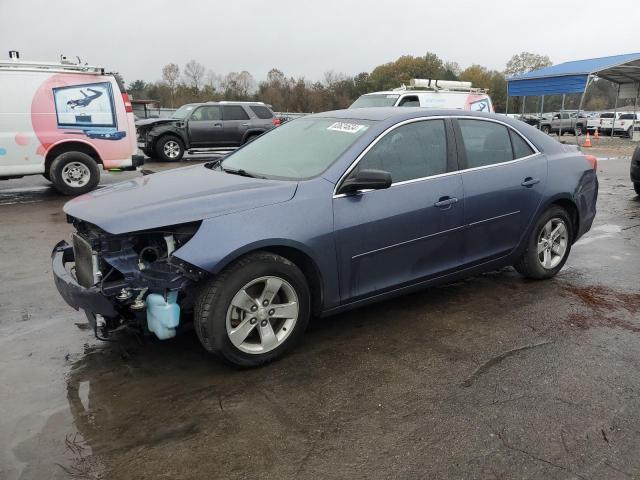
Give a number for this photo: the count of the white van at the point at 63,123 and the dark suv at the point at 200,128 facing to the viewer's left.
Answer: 2

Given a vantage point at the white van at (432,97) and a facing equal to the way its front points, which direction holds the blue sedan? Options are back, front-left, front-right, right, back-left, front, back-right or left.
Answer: front-left

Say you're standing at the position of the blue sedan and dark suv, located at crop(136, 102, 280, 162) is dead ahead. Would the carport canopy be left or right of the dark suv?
right

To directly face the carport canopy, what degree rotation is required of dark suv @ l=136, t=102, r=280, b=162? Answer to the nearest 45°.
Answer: approximately 180°

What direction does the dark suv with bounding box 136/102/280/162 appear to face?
to the viewer's left

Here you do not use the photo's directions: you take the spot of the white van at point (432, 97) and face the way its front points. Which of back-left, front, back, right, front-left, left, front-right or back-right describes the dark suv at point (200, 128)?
front-right

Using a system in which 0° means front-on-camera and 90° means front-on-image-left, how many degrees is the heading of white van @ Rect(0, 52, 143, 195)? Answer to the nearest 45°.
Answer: approximately 90°

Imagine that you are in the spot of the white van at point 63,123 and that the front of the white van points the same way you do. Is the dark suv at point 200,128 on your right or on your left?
on your right

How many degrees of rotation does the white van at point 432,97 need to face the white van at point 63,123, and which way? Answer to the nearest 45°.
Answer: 0° — it already faces it

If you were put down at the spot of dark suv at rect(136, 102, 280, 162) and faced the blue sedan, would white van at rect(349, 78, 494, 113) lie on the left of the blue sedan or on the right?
left
